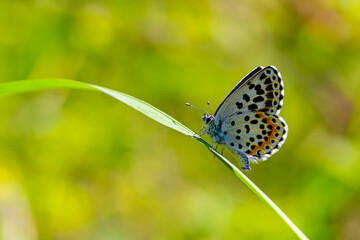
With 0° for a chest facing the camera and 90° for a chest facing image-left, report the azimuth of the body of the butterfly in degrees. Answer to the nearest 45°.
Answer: approximately 90°
